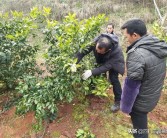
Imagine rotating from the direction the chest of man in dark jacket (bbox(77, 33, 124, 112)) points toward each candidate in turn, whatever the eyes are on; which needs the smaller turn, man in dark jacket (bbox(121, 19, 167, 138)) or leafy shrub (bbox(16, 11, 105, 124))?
the leafy shrub

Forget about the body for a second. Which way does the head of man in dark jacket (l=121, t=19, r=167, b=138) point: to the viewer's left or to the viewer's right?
to the viewer's left

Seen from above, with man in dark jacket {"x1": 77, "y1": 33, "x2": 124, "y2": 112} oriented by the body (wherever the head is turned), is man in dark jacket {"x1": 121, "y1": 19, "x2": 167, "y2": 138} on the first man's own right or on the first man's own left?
on the first man's own left
